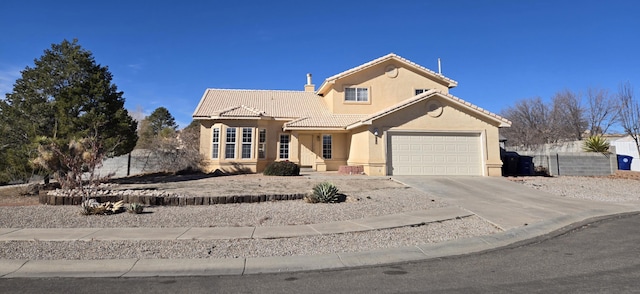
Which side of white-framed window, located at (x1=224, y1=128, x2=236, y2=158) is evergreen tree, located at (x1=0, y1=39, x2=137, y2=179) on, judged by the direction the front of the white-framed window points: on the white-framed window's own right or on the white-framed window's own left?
on the white-framed window's own right

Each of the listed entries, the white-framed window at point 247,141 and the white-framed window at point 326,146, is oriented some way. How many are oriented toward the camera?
2

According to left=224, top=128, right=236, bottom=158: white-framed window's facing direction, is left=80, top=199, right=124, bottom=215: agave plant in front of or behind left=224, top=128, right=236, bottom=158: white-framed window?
in front

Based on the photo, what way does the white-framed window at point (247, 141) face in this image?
toward the camera

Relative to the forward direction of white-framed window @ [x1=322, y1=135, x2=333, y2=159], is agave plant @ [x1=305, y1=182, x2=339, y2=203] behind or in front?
in front

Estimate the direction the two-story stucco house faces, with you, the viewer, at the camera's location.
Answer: facing the viewer

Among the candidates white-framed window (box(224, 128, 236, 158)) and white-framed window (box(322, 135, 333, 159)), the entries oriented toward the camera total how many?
2

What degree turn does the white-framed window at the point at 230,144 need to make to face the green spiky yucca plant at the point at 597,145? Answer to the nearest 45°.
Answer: approximately 90° to its left

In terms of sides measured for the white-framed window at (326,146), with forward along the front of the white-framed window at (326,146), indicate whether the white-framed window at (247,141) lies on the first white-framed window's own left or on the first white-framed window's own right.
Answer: on the first white-framed window's own right

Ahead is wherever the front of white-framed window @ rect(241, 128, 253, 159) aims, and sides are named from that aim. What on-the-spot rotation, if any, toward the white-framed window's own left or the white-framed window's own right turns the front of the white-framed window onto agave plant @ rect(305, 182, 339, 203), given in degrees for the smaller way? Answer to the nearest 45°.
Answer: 0° — it already faces it

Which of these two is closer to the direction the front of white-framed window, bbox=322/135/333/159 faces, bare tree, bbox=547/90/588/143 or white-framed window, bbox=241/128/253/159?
the white-framed window

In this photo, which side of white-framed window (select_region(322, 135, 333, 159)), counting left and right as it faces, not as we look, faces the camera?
front

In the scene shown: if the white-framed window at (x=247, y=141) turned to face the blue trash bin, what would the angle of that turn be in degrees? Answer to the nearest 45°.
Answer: approximately 90° to its left

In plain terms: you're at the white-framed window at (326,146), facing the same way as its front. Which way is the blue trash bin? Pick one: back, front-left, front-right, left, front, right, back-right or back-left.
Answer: left
